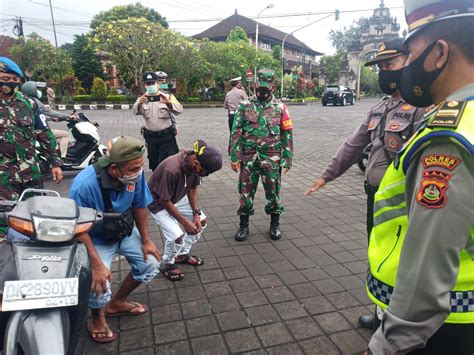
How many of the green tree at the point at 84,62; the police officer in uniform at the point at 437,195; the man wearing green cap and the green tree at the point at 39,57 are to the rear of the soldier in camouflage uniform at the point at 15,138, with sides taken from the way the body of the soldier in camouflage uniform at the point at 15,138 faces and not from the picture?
2

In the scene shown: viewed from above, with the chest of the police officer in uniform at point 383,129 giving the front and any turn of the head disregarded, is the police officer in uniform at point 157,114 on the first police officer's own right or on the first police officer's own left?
on the first police officer's own right

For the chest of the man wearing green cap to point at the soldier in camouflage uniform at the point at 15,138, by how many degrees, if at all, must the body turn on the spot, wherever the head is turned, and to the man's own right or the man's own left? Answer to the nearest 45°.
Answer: approximately 180°

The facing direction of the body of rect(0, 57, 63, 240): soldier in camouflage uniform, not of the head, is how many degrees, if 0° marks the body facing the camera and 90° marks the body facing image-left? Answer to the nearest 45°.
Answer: approximately 0°

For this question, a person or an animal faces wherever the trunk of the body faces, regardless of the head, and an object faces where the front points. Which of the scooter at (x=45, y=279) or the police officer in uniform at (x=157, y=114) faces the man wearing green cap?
the police officer in uniform

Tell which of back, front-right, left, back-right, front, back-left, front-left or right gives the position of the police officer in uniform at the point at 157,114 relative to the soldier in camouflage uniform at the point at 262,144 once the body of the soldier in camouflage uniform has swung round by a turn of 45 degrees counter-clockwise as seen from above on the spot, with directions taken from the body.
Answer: back

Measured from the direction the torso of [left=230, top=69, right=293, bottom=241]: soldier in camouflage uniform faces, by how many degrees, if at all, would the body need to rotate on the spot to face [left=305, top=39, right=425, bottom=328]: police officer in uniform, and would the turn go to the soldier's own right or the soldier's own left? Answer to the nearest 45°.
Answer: approximately 45° to the soldier's own left

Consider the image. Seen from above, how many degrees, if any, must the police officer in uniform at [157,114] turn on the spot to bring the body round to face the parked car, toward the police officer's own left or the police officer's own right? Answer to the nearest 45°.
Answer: approximately 135° to the police officer's own left

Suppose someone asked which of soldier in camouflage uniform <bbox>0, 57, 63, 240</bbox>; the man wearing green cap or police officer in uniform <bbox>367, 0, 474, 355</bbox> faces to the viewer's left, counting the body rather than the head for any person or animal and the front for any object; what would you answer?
the police officer in uniform

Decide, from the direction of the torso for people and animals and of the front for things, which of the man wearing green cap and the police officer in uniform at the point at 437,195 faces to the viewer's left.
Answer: the police officer in uniform

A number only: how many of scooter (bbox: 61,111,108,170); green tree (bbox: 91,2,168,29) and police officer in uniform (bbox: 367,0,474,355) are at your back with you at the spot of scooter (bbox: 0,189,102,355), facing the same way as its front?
2
